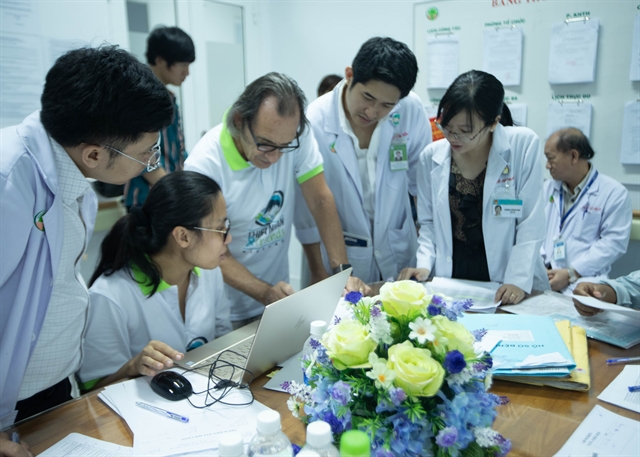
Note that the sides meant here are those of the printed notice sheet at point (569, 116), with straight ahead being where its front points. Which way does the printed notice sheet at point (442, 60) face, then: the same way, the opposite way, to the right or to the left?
the same way

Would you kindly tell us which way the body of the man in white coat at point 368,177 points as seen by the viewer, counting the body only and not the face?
toward the camera

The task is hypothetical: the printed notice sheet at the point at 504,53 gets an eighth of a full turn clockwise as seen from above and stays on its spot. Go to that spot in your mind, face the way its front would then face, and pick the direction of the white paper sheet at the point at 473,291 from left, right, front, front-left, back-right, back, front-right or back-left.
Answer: front-left

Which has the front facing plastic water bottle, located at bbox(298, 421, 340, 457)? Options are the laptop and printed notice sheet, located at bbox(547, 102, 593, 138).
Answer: the printed notice sheet

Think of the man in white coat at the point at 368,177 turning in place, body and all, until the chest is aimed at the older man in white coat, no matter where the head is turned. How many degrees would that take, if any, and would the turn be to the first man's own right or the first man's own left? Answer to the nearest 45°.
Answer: approximately 135° to the first man's own left

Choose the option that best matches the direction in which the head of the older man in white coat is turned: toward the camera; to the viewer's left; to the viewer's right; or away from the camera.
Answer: to the viewer's left

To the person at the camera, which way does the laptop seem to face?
facing away from the viewer and to the left of the viewer

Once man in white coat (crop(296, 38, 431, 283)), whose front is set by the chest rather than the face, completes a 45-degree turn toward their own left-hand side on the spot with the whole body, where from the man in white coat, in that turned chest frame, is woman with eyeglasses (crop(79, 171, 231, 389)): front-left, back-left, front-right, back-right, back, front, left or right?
right

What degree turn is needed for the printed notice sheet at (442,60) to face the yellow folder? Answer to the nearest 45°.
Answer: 0° — it already faces it

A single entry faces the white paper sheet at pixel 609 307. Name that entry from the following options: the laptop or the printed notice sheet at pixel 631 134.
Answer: the printed notice sheet

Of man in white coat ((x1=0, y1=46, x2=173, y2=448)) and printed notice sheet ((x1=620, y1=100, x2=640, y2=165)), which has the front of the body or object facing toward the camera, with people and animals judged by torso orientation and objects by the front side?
the printed notice sheet

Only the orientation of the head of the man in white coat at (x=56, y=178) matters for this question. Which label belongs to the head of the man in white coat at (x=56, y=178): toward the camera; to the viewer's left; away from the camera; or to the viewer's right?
to the viewer's right

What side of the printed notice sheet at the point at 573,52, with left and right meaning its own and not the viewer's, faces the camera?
front

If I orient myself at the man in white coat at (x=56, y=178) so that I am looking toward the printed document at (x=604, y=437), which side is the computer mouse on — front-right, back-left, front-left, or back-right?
front-left

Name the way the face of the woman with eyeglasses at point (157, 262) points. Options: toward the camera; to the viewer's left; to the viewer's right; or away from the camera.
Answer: to the viewer's right

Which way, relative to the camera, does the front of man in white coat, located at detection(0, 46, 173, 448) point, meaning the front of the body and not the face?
to the viewer's right

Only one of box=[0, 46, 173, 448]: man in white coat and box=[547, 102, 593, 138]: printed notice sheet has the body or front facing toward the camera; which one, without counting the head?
the printed notice sheet

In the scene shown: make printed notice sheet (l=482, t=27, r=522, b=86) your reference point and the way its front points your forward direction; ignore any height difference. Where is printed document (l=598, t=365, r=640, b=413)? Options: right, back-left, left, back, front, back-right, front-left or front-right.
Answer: front
